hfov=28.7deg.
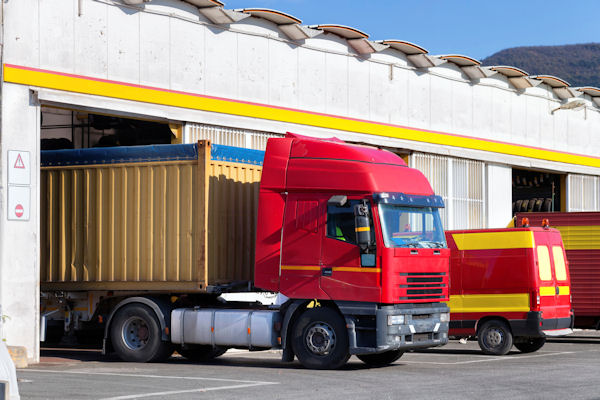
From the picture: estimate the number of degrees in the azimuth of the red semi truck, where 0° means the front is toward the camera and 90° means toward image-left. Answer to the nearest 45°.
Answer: approximately 315°

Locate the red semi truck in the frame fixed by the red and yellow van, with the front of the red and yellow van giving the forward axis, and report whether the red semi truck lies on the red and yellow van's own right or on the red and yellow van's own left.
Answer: on the red and yellow van's own left

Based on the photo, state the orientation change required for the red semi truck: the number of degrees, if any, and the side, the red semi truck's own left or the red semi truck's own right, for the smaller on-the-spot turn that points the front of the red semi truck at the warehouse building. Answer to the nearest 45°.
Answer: approximately 135° to the red semi truck's own left

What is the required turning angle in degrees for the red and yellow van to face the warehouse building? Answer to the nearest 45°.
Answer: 0° — it already faces it

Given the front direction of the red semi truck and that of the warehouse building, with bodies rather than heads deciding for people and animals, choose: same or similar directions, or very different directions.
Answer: same or similar directions

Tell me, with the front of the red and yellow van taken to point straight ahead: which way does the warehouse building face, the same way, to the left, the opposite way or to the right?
the opposite way

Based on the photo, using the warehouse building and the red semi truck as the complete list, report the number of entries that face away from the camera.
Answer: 0

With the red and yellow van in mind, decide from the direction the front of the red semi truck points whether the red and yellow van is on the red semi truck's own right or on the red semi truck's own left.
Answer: on the red semi truck's own left

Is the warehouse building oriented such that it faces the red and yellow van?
yes

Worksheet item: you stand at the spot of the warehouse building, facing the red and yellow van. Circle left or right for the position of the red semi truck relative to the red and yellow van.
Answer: right

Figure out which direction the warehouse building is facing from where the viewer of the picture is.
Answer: facing the viewer and to the right of the viewer
